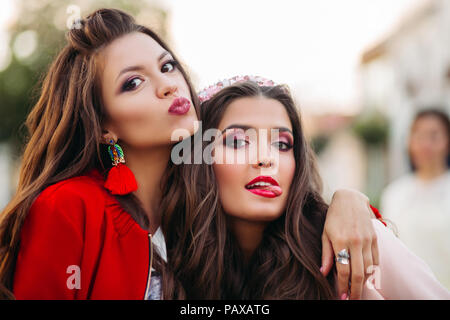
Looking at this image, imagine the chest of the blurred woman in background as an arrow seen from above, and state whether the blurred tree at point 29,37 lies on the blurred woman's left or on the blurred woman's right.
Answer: on the blurred woman's right

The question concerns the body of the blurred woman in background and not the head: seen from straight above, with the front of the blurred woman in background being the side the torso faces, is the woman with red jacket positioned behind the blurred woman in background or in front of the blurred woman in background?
in front

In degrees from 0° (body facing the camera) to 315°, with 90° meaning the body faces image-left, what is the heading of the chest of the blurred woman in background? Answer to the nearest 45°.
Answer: approximately 0°

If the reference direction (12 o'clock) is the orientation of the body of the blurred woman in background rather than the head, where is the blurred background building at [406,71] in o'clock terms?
The blurred background building is roughly at 6 o'clock from the blurred woman in background.

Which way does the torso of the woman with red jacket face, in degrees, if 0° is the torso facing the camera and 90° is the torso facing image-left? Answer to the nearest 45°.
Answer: approximately 315°

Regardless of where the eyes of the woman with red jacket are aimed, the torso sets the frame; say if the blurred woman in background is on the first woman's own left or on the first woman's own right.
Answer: on the first woman's own left
